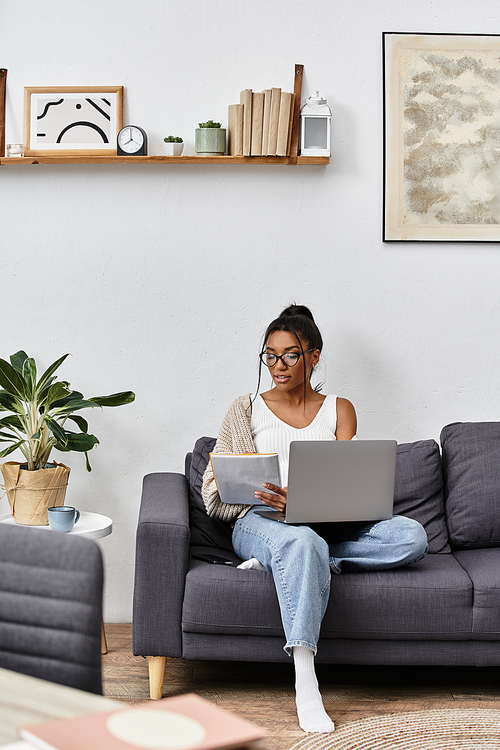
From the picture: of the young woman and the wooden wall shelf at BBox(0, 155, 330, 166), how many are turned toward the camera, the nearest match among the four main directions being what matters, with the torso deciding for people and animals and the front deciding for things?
2

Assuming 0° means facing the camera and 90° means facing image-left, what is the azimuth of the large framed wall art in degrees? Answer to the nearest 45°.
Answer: approximately 0°

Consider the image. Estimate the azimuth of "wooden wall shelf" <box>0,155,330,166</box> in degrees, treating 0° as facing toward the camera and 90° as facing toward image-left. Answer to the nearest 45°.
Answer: approximately 0°

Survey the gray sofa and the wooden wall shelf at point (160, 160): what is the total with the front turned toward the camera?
2
